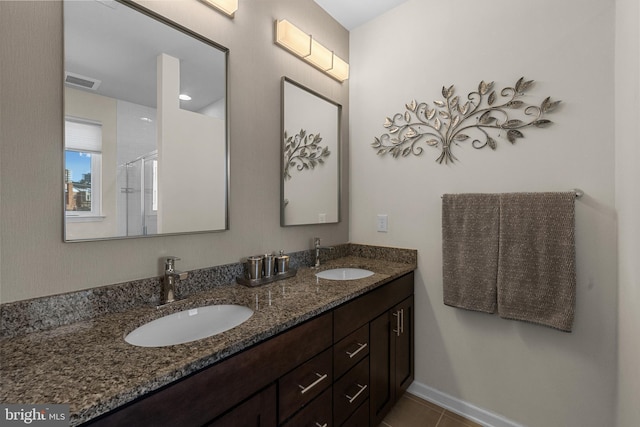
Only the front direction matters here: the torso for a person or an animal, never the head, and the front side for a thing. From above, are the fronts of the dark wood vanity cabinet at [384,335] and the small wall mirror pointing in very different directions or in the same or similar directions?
same or similar directions

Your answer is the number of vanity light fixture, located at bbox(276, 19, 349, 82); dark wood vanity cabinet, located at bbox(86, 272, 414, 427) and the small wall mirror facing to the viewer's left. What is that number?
0

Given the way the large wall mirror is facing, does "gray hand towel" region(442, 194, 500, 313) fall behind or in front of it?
in front

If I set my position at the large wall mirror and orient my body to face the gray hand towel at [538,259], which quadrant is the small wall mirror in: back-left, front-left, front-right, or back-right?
front-left

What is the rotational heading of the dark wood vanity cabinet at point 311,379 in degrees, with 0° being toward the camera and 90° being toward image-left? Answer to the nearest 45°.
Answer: approximately 315°

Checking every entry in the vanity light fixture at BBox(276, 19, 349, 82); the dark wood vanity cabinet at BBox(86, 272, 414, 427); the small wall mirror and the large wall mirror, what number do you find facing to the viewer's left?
0

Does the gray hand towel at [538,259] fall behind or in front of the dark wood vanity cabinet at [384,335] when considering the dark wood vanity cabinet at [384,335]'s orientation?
in front

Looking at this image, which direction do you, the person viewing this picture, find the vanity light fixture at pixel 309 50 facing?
facing the viewer and to the right of the viewer

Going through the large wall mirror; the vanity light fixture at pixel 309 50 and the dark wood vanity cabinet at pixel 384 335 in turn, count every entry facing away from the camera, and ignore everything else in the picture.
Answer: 0
